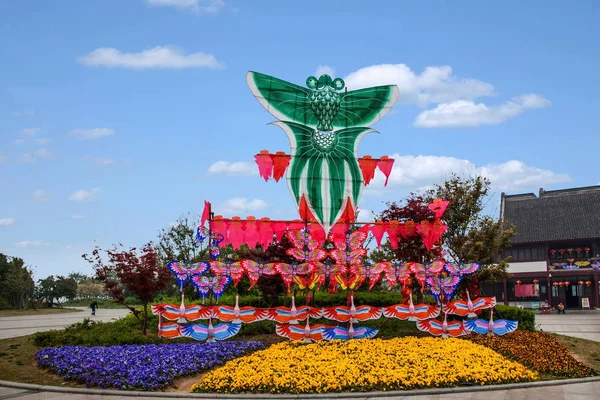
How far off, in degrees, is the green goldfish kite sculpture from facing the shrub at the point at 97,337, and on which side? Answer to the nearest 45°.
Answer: approximately 90° to its right

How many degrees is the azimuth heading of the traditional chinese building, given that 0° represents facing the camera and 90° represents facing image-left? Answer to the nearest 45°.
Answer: approximately 0°

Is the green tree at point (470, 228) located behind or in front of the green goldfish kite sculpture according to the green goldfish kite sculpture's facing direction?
behind

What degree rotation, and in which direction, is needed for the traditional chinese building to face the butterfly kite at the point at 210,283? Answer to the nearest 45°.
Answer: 0° — it already faces it

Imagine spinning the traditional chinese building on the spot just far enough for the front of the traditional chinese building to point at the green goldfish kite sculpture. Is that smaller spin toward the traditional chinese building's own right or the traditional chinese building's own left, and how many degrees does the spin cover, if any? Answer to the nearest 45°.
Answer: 0° — it already faces it

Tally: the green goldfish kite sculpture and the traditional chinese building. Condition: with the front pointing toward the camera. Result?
2

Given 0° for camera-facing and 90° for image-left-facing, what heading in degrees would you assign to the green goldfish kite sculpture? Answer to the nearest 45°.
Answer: approximately 0°
